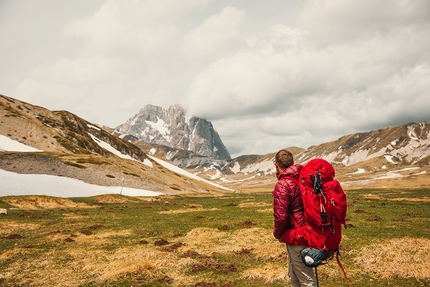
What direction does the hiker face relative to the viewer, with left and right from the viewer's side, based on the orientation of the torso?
facing away from the viewer and to the left of the viewer
